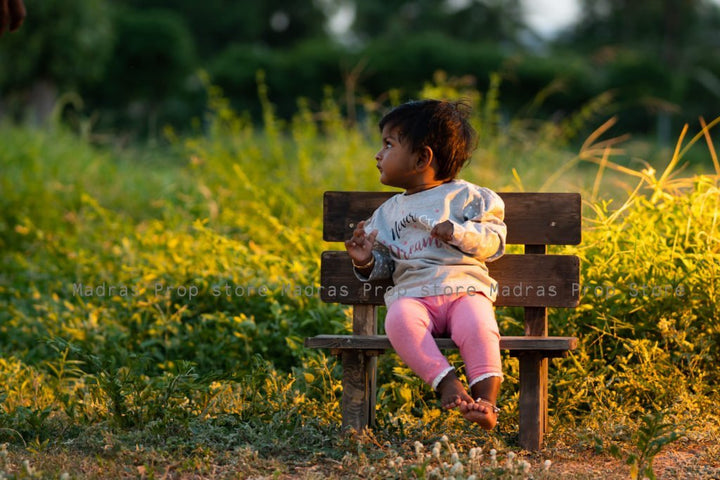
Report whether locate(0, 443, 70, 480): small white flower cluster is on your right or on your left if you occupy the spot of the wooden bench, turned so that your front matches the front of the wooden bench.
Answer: on your right

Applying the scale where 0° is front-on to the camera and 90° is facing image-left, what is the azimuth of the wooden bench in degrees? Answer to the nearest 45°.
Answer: approximately 0°

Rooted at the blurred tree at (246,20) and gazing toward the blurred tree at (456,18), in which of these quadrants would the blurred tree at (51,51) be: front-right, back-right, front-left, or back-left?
back-right

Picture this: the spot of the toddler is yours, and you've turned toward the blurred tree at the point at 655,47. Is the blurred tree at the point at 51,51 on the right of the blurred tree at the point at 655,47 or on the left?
left

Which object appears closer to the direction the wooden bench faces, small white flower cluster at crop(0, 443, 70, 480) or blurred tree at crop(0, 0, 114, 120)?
the small white flower cluster

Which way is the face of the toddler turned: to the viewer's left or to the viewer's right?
to the viewer's left

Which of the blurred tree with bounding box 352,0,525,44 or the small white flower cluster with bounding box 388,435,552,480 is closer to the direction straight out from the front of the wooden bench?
the small white flower cluster

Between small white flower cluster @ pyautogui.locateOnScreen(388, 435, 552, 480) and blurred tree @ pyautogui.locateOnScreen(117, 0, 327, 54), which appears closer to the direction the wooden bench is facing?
the small white flower cluster

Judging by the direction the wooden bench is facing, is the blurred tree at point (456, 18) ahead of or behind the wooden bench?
behind

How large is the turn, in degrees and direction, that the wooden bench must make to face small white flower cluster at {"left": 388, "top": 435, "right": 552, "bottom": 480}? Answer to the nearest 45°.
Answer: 0° — it already faces it

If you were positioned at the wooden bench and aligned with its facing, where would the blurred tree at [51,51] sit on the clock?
The blurred tree is roughly at 5 o'clock from the wooden bench.

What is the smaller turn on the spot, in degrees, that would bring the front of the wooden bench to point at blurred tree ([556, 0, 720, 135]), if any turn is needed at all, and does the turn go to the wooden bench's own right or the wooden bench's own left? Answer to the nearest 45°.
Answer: approximately 180°
